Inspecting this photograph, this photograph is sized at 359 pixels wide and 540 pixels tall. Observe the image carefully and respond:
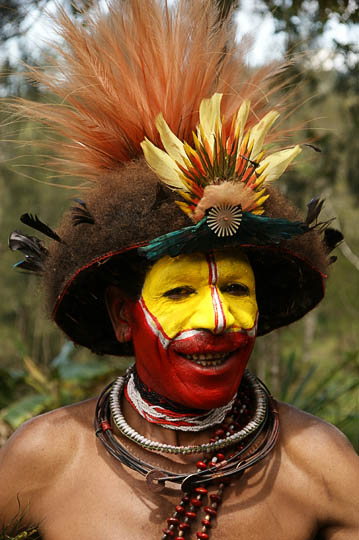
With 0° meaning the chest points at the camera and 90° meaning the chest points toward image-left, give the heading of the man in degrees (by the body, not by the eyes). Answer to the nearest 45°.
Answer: approximately 0°
